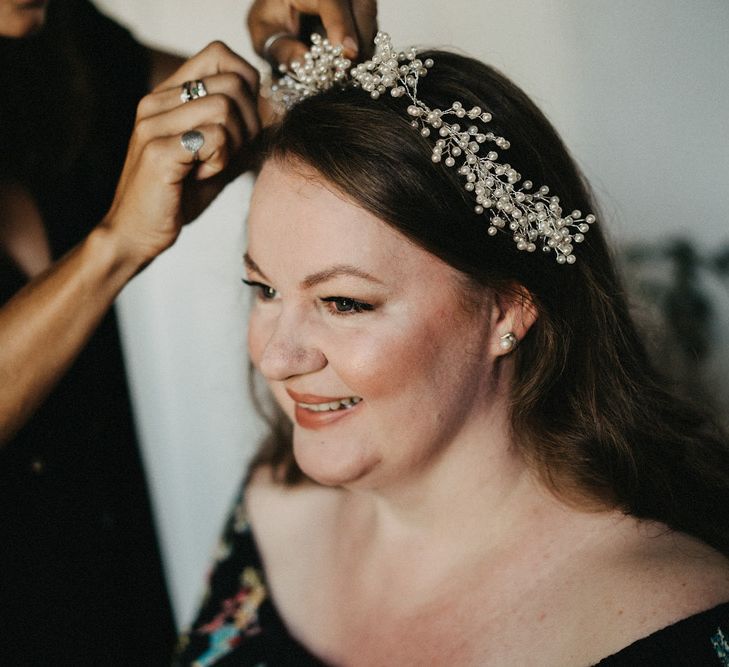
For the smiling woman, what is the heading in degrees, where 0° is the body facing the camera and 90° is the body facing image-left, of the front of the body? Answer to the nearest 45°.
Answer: approximately 45°
